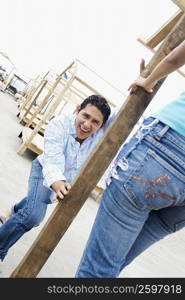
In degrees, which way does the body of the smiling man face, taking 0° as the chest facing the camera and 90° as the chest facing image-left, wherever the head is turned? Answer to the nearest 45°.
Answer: approximately 315°
